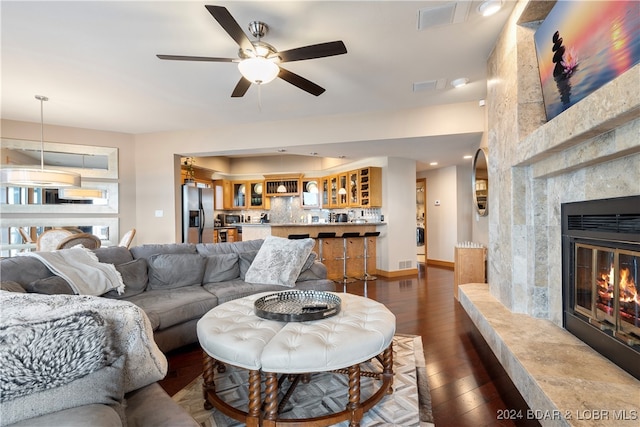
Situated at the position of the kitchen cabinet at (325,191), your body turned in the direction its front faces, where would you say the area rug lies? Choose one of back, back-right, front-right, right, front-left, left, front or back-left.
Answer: front-left

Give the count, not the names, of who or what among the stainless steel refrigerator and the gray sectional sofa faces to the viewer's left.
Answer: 0

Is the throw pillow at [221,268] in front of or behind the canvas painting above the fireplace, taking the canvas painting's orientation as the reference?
in front

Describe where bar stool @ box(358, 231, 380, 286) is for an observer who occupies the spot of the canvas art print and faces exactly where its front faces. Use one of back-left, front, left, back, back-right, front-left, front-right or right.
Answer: right

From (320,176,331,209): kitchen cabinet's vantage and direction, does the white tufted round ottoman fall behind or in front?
in front

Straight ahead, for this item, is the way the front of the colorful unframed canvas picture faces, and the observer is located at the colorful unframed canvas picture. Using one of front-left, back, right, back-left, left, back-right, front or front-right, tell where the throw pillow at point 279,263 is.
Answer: front-right

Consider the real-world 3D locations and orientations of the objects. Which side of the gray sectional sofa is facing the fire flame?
front

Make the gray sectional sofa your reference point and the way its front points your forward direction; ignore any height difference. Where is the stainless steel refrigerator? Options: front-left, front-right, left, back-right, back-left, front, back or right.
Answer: back-left

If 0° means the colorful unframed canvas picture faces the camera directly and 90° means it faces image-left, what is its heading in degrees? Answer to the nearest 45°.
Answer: approximately 45°

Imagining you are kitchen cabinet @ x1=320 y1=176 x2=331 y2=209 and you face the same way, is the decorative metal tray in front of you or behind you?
in front

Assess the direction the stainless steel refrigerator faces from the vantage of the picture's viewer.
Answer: facing the viewer and to the right of the viewer

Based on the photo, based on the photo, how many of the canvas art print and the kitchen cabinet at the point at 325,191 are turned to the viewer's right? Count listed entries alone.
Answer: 0

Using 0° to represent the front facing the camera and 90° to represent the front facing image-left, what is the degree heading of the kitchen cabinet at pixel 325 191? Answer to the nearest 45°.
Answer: approximately 45°
